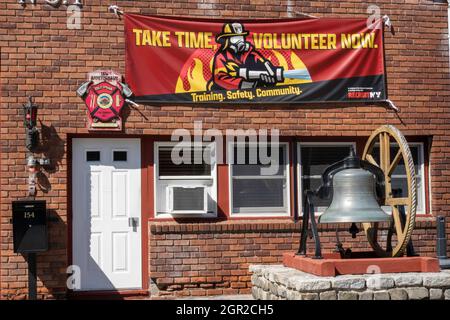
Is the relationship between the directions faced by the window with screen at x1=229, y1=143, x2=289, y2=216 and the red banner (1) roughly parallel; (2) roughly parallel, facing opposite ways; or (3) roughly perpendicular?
roughly parallel

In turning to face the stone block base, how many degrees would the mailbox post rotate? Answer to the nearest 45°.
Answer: approximately 45° to its left

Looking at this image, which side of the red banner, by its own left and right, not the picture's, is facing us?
front

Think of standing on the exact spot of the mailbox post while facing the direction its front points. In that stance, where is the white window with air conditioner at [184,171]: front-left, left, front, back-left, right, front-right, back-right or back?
left

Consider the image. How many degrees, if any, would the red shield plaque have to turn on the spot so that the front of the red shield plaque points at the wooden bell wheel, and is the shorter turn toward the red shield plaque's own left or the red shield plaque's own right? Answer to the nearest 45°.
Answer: approximately 45° to the red shield plaque's own left

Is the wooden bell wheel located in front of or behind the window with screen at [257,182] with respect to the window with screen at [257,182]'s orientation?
in front

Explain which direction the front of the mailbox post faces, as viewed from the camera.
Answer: facing the viewer

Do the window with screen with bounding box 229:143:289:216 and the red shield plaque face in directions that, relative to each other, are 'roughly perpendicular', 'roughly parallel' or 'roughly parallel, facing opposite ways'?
roughly parallel

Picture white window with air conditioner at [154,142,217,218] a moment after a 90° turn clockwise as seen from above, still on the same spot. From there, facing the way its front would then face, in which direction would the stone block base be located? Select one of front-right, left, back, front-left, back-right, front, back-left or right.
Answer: back-left

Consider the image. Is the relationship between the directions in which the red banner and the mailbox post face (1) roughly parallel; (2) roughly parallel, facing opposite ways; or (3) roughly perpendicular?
roughly parallel

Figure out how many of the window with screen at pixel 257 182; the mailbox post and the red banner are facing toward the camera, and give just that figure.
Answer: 3

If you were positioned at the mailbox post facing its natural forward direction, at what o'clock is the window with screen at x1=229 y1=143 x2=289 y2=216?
The window with screen is roughly at 9 o'clock from the mailbox post.

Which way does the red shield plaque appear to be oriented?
toward the camera
